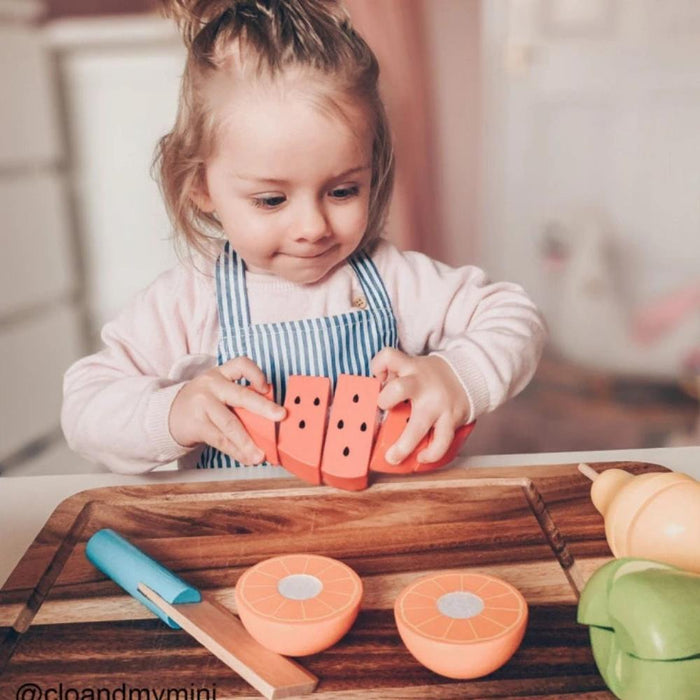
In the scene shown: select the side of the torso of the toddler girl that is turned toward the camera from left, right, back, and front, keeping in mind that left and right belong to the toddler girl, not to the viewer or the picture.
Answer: front

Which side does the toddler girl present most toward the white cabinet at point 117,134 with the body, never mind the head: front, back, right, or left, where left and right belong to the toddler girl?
back

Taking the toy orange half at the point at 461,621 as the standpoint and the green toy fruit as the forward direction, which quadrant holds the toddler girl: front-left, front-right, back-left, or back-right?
back-left

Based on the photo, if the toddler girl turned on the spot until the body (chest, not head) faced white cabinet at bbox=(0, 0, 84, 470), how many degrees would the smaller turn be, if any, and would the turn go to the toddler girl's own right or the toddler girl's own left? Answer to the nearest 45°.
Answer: approximately 135° to the toddler girl's own right

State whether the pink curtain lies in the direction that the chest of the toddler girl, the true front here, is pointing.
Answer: no

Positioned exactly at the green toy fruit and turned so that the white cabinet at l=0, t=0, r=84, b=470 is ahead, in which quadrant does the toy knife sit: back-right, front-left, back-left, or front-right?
front-left

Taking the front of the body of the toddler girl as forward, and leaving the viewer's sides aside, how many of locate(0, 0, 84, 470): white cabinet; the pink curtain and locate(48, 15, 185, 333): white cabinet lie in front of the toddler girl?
0
